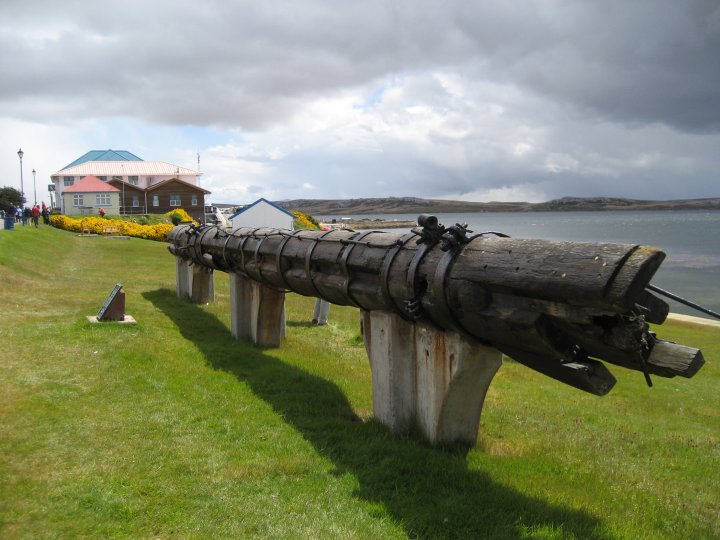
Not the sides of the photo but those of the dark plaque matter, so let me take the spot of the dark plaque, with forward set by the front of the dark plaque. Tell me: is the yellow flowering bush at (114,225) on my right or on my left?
on my right

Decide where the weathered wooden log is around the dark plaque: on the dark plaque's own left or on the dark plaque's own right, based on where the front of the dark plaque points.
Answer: on the dark plaque's own left

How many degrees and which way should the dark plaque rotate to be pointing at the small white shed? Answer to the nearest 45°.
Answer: approximately 90° to its right

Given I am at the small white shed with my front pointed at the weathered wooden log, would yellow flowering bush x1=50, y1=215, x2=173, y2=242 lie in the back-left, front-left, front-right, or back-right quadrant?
back-right

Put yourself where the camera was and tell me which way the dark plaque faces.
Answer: facing to the left of the viewer
